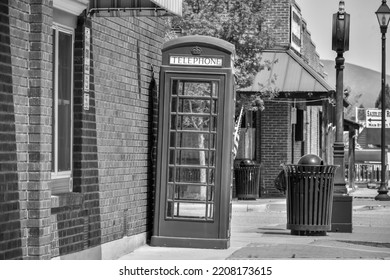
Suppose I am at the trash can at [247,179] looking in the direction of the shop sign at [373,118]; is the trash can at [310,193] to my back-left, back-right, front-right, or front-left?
back-right

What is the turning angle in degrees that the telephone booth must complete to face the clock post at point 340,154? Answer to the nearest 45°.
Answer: approximately 135° to its left

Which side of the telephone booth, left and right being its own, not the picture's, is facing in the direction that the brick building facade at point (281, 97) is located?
back

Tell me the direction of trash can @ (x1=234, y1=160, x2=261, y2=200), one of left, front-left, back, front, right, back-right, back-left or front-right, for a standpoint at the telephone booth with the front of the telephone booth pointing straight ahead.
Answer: back

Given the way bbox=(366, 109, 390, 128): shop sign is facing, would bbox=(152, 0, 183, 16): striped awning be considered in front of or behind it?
in front

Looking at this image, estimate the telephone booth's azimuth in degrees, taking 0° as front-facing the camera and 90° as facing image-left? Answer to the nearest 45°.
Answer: approximately 0°

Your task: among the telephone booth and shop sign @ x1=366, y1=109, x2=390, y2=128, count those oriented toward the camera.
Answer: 2

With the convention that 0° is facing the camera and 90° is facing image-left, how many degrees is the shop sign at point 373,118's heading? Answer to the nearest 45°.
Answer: approximately 0°

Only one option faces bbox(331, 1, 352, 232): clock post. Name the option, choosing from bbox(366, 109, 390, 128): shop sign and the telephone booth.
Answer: the shop sign
